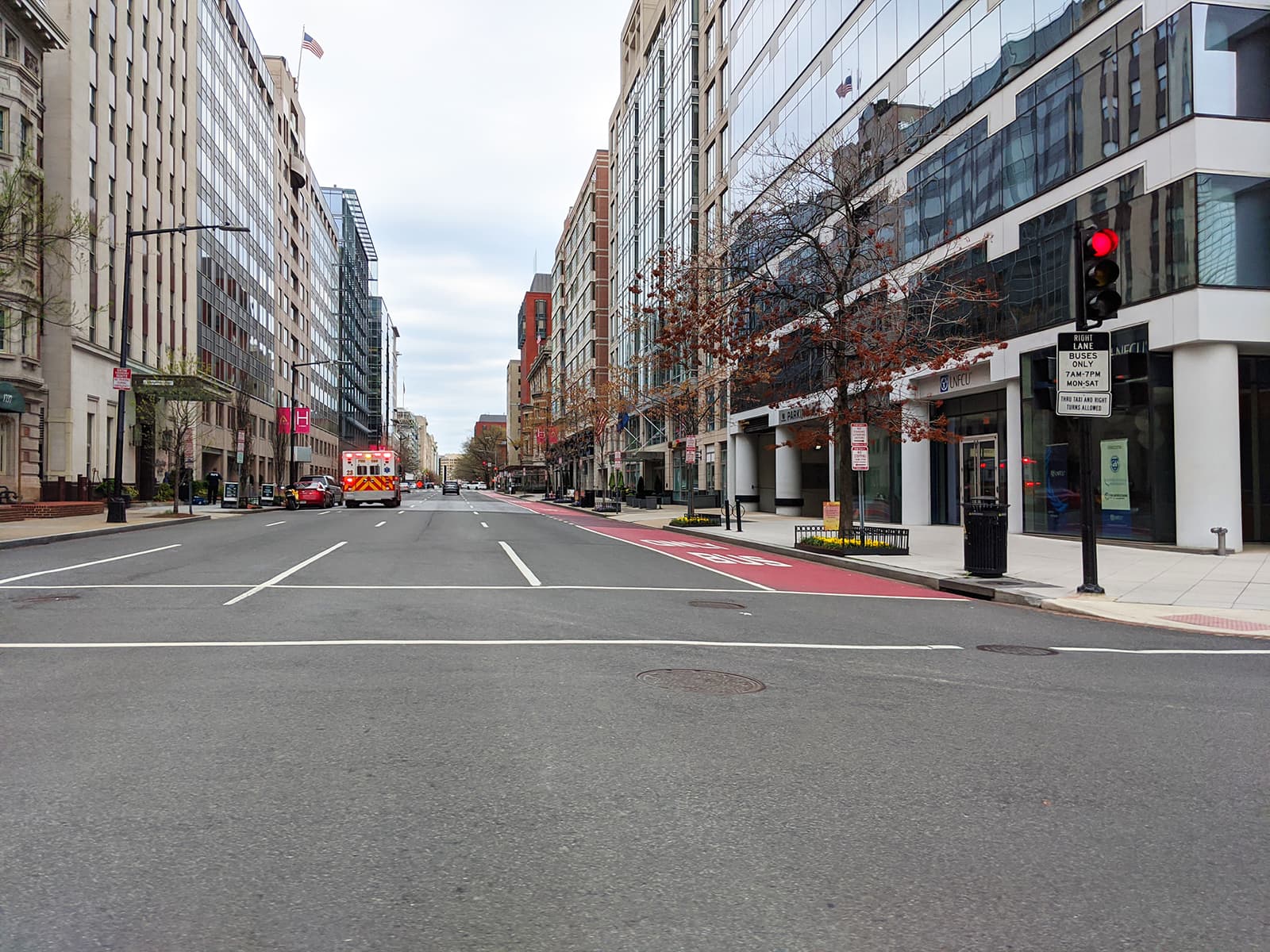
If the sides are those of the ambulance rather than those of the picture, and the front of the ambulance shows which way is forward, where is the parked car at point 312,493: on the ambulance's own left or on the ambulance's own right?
on the ambulance's own left

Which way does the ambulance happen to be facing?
away from the camera

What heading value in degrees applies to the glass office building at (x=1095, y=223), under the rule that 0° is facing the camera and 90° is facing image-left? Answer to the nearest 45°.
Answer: approximately 45°

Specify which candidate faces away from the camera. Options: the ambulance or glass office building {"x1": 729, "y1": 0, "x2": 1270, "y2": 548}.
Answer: the ambulance

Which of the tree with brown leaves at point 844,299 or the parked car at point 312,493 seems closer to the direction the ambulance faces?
the parked car

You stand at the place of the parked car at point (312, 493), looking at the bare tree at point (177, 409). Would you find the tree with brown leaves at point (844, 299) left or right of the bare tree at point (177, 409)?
left

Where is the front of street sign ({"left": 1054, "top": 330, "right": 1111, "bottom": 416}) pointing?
toward the camera

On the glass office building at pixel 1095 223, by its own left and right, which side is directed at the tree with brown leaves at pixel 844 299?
front

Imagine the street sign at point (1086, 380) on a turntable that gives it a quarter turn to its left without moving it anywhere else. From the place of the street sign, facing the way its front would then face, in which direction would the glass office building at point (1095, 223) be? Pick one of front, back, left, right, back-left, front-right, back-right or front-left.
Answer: left

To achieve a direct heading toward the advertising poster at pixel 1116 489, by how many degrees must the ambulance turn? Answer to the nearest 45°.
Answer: approximately 135° to its right

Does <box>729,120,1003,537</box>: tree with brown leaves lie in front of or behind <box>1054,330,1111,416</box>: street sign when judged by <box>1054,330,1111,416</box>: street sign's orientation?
behind

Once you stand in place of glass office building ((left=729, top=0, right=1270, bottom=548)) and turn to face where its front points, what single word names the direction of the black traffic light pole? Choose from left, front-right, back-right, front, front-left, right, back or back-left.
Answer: front-left

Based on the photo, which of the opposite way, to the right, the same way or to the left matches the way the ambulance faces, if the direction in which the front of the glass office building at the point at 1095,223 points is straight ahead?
to the right
